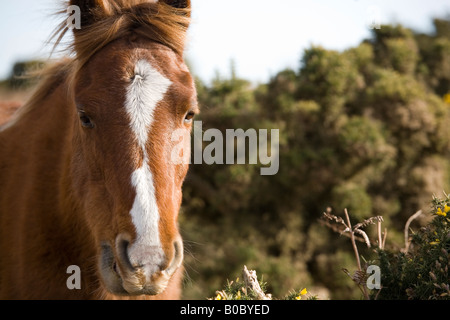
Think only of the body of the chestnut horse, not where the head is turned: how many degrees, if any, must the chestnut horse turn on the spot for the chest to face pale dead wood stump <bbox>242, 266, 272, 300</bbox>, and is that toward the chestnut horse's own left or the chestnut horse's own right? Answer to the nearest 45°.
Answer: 0° — it already faces it

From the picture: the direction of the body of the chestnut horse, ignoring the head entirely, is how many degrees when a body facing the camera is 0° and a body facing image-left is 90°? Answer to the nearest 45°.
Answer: approximately 315°

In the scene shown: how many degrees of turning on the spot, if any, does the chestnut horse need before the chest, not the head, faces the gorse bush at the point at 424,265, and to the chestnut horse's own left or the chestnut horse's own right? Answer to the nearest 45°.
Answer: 0° — it already faces it
